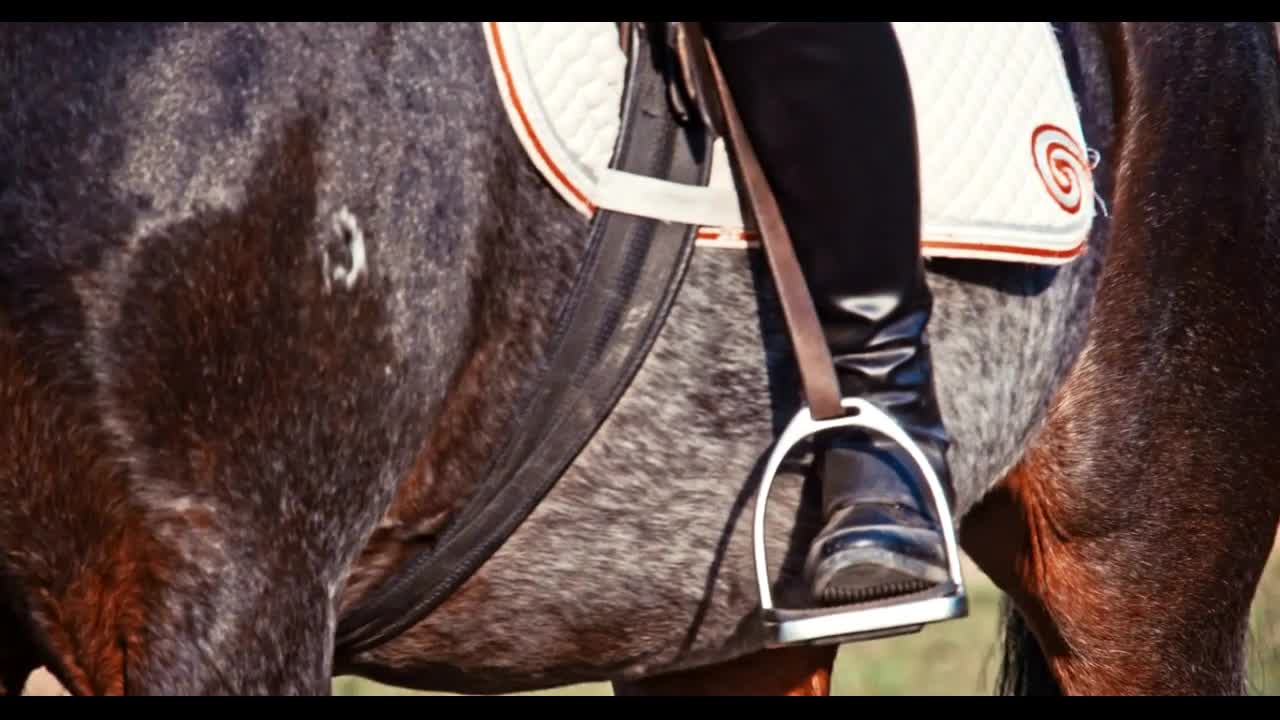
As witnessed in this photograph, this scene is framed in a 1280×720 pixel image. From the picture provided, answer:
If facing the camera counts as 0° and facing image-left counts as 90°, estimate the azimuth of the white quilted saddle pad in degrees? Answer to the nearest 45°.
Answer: approximately 90°
